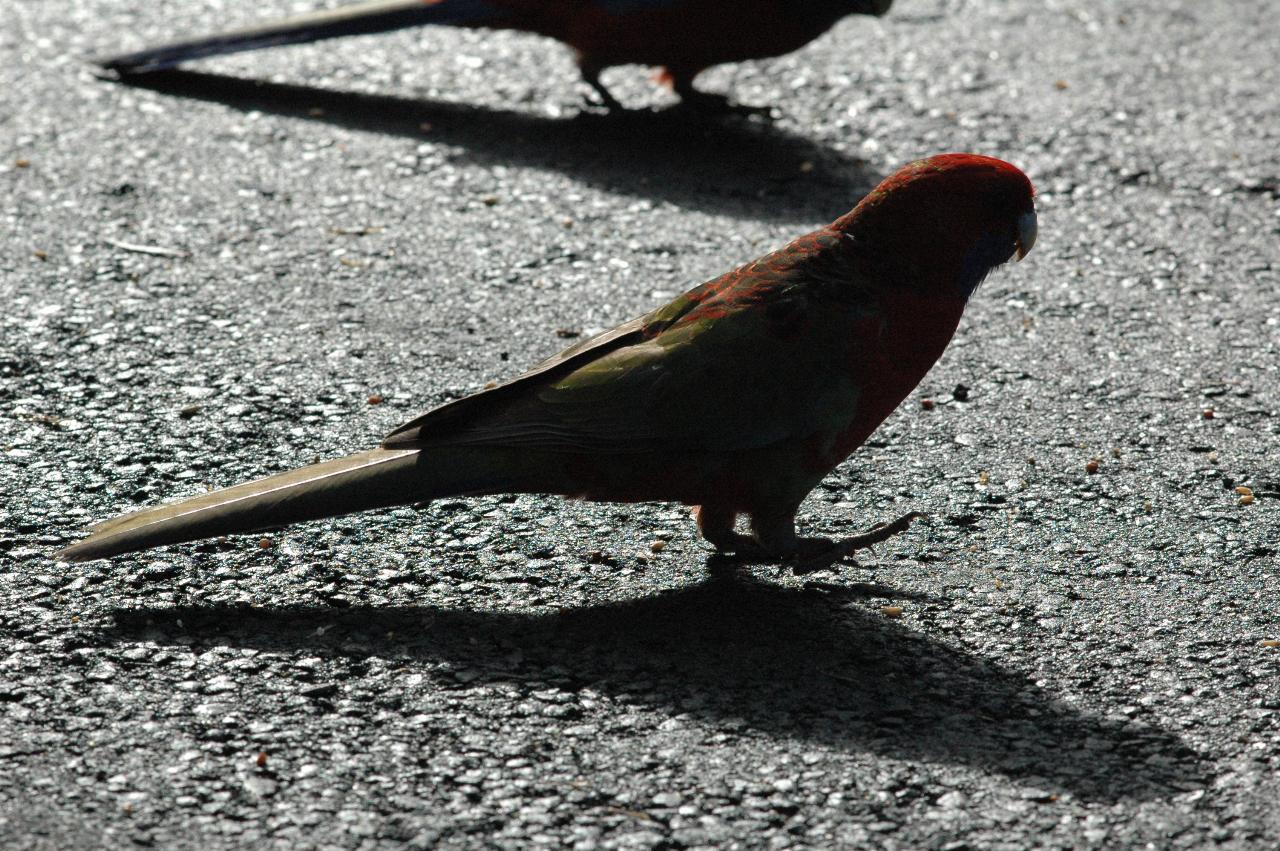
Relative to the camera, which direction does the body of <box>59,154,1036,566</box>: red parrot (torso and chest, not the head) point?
to the viewer's right

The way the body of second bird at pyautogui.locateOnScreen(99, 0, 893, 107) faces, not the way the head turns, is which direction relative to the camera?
to the viewer's right

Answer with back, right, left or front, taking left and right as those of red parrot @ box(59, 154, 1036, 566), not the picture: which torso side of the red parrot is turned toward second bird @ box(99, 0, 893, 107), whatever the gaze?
left

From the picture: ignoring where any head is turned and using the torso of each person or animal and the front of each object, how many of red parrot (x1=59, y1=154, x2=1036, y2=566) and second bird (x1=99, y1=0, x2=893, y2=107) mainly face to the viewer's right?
2

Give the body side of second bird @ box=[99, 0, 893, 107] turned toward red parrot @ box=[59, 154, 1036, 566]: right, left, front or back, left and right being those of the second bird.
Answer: right
